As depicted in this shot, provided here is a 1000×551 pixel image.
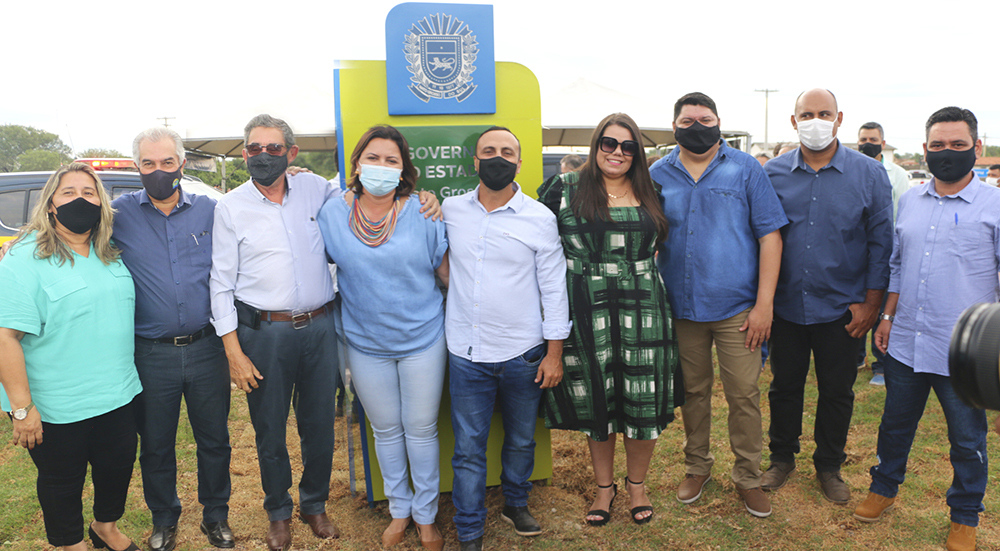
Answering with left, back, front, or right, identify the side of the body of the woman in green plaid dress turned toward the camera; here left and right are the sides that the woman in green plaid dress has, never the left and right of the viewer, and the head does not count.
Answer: front

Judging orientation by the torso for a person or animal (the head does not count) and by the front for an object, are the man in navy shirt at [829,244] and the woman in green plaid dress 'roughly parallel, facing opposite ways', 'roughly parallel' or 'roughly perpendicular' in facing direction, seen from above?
roughly parallel

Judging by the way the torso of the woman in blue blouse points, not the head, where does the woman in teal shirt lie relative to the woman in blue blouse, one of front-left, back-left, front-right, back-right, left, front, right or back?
right

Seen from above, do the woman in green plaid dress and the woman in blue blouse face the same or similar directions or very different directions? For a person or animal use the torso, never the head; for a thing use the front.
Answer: same or similar directions

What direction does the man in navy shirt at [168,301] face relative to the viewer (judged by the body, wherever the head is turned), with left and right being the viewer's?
facing the viewer

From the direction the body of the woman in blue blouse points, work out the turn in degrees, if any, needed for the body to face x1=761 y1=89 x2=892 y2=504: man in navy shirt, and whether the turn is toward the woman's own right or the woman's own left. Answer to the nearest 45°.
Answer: approximately 90° to the woman's own left

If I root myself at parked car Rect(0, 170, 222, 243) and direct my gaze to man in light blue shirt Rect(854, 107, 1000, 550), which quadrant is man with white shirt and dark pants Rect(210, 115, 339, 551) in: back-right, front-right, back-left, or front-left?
front-right

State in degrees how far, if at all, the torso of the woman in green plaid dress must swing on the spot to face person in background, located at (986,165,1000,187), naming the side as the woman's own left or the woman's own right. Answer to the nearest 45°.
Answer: approximately 135° to the woman's own left

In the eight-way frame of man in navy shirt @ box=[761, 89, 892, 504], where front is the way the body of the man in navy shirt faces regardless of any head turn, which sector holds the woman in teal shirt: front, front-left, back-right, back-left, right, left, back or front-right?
front-right

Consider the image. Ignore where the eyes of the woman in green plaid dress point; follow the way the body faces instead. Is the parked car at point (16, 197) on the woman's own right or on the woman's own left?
on the woman's own right

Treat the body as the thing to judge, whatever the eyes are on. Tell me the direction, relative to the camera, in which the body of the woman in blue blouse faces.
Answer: toward the camera
